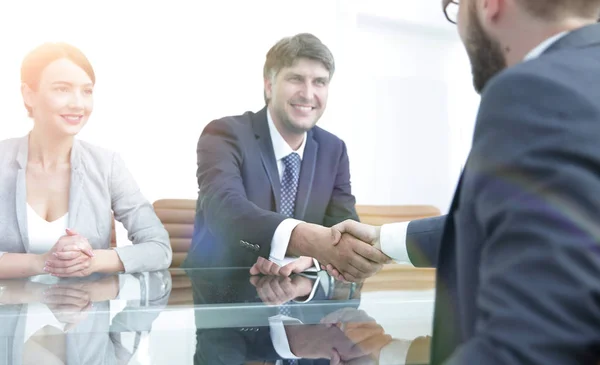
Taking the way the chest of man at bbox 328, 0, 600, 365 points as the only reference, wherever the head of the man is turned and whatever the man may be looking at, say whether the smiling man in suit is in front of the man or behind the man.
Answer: in front

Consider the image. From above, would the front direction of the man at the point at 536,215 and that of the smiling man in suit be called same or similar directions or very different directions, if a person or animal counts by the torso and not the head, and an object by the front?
very different directions

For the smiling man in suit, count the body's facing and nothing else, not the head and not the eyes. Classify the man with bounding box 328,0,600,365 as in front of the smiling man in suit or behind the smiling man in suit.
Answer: in front

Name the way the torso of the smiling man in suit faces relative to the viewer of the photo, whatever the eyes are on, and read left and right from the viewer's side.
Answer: facing the viewer and to the right of the viewer

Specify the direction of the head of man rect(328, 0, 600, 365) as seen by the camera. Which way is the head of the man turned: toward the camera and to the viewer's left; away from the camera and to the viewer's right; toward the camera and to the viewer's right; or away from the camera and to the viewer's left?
away from the camera and to the viewer's left

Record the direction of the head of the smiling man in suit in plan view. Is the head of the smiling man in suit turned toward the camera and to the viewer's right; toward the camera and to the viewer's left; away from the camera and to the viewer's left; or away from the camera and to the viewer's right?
toward the camera and to the viewer's right

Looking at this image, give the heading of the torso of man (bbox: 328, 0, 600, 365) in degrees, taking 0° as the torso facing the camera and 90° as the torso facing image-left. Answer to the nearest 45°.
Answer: approximately 135°
